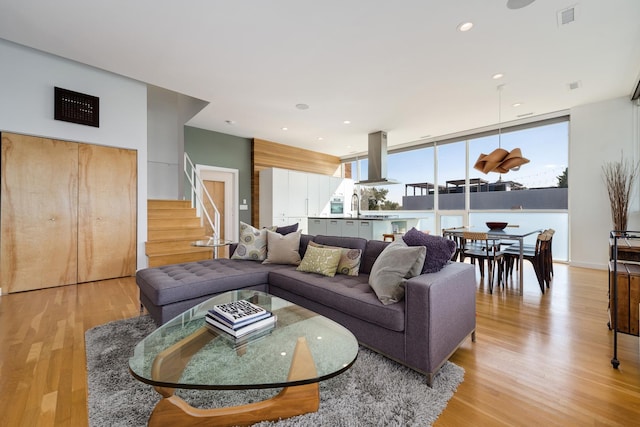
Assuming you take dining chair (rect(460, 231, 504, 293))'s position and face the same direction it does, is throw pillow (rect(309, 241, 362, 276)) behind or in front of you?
behind

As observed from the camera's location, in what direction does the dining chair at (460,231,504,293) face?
facing away from the viewer and to the right of the viewer

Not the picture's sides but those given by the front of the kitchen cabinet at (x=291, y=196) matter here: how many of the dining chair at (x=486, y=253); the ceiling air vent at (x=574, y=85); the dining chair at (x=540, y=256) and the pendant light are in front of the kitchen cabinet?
4

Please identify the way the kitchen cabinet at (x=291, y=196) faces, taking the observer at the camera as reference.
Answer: facing the viewer and to the right of the viewer

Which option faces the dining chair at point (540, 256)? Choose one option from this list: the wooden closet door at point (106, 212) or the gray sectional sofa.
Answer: the wooden closet door

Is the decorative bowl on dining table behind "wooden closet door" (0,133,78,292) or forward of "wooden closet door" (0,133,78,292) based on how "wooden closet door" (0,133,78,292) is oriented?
forward

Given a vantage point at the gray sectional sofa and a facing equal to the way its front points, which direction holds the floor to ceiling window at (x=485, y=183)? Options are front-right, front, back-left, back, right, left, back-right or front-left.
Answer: back

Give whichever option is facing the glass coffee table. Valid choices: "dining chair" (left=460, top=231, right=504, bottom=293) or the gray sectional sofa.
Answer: the gray sectional sofa

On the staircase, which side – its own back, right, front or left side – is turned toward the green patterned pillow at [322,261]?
front

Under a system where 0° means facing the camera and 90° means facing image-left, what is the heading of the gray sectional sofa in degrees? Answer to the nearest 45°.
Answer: approximately 45°

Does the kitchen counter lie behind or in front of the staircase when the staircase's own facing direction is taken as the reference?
in front
